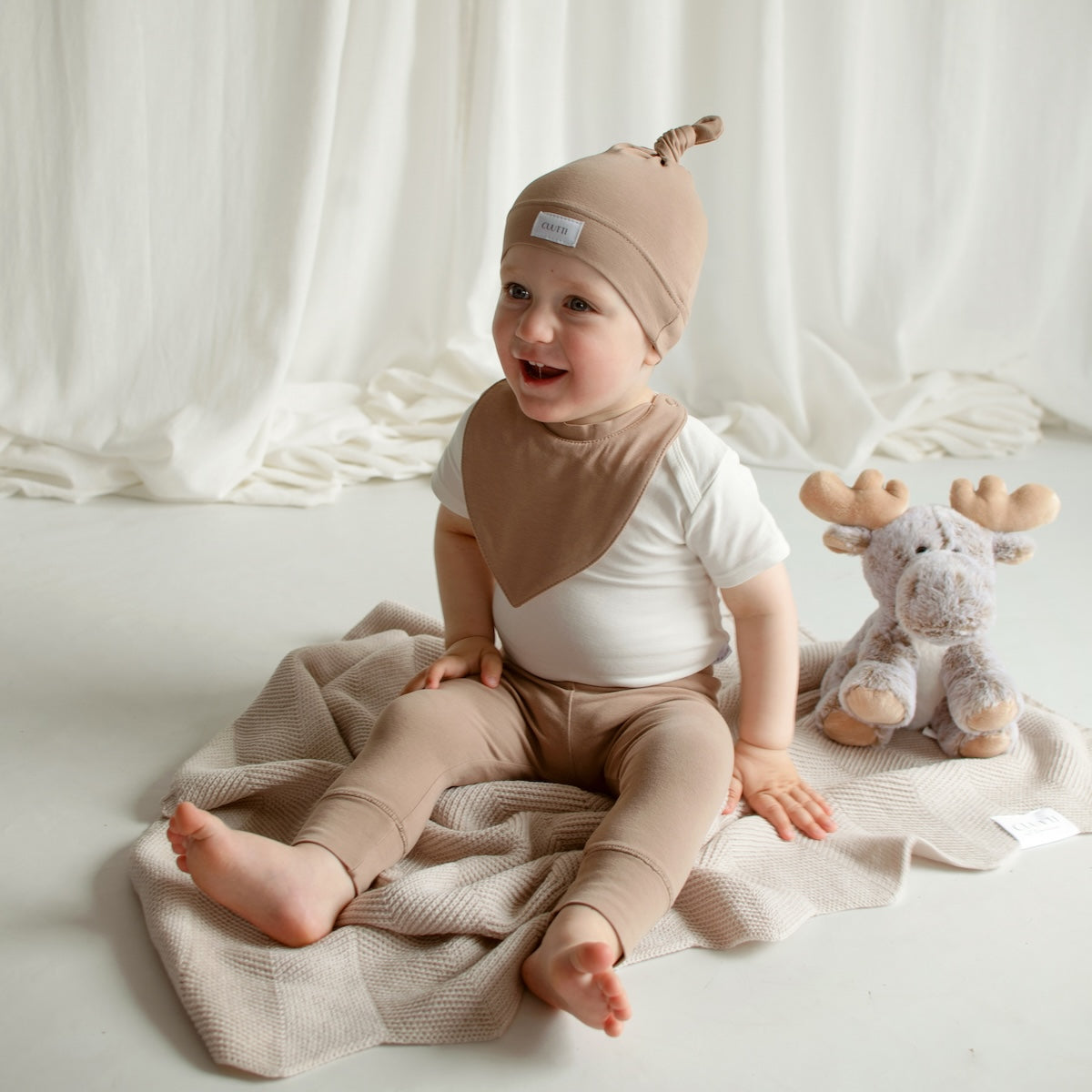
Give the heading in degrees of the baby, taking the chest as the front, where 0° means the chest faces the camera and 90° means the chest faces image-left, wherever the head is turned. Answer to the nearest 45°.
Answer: approximately 45°

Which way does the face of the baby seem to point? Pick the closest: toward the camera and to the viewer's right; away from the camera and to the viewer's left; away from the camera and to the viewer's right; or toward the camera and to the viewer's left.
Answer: toward the camera and to the viewer's left
